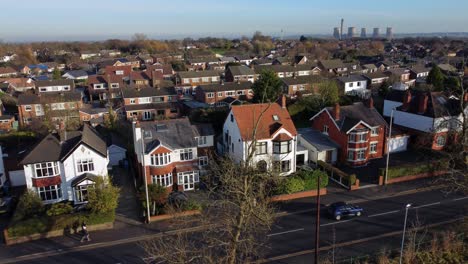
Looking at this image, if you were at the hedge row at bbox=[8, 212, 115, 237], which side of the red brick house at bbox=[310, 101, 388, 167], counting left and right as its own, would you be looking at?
right

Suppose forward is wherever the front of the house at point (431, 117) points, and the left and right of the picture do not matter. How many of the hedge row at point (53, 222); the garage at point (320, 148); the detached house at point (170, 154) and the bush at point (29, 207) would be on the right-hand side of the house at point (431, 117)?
4

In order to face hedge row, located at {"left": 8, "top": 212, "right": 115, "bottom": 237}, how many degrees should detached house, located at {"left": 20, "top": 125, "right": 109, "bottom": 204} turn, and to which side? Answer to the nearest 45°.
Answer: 0° — it already faces it

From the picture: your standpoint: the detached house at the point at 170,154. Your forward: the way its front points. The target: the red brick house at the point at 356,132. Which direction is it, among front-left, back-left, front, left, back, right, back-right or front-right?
left

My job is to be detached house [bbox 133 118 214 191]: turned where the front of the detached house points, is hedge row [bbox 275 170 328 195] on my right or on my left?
on my left

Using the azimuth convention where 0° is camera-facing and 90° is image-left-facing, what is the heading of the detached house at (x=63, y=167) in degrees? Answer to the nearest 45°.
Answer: approximately 0°

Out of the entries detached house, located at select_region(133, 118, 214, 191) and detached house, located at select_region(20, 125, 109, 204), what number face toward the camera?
2

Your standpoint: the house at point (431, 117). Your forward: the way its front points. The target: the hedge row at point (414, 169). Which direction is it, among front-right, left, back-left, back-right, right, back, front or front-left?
front-right

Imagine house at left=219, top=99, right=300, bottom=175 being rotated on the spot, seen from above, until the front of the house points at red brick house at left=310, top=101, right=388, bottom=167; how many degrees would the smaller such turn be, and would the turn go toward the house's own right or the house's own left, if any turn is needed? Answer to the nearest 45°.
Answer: approximately 90° to the house's own left

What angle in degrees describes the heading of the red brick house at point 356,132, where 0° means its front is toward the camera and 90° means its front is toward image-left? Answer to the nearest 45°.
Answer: approximately 315°

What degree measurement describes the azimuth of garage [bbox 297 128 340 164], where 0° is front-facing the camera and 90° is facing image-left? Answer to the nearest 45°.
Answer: approximately 315°

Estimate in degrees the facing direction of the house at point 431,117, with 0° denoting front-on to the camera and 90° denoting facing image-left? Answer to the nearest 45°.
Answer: approximately 315°

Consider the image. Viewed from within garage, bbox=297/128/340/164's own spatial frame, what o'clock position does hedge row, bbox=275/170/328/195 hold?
The hedge row is roughly at 2 o'clock from the garage.

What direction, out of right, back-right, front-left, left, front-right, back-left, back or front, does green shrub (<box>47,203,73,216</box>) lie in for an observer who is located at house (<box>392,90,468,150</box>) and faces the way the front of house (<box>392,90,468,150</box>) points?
right

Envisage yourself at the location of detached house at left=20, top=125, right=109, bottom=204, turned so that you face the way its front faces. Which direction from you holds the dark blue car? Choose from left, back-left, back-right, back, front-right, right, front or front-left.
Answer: front-left
